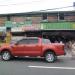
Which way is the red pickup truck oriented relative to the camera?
to the viewer's left
